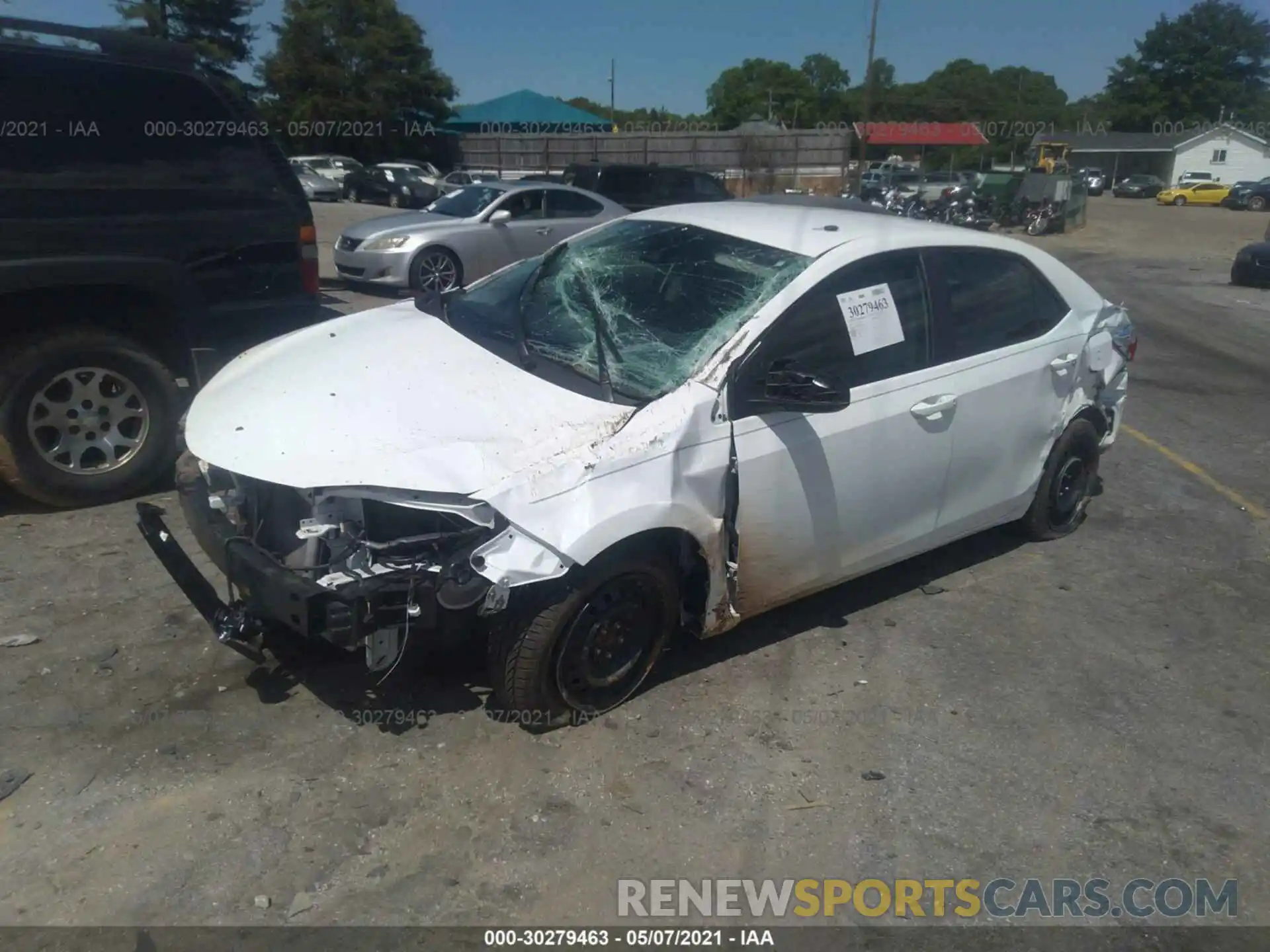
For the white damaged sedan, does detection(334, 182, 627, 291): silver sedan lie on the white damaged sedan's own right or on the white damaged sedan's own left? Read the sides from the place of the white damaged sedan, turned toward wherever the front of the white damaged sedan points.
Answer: on the white damaged sedan's own right

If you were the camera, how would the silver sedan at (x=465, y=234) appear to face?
facing the viewer and to the left of the viewer

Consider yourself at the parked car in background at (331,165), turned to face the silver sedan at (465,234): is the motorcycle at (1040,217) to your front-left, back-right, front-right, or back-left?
front-left

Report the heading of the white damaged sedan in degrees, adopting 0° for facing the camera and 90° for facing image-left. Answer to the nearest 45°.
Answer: approximately 45°

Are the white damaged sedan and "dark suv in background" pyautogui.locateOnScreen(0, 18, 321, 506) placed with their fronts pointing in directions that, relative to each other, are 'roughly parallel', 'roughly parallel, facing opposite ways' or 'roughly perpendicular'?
roughly parallel

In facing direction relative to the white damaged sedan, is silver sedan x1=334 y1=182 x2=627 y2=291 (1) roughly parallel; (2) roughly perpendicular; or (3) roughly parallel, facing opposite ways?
roughly parallel

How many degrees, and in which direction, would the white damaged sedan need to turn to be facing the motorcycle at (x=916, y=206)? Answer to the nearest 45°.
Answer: approximately 135° to its right

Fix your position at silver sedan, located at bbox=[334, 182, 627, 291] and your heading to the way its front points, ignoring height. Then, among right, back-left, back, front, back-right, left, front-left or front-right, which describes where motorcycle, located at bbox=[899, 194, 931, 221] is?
back

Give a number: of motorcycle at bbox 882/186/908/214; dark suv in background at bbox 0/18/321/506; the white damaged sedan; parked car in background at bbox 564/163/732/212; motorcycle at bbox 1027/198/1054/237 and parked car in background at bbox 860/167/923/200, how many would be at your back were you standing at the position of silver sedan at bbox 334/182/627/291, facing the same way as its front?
4

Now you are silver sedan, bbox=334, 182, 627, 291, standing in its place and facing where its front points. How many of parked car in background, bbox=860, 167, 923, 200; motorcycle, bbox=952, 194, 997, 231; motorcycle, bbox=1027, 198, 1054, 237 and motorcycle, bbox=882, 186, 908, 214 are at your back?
4

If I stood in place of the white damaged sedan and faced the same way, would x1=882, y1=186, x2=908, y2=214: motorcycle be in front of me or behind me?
behind

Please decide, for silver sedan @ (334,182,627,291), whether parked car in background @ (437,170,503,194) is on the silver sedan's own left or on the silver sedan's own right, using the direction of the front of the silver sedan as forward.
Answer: on the silver sedan's own right

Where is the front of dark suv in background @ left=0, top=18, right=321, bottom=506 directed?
to the viewer's left

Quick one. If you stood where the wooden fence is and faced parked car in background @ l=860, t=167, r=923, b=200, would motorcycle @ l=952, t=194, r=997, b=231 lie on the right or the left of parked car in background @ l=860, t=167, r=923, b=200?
right

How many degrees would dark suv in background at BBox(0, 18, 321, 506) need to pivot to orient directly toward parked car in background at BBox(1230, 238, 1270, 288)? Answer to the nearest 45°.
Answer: approximately 180°

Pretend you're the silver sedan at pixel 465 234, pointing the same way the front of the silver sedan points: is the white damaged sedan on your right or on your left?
on your left

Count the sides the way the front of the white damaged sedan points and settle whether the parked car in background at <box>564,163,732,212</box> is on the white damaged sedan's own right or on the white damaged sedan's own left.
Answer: on the white damaged sedan's own right
